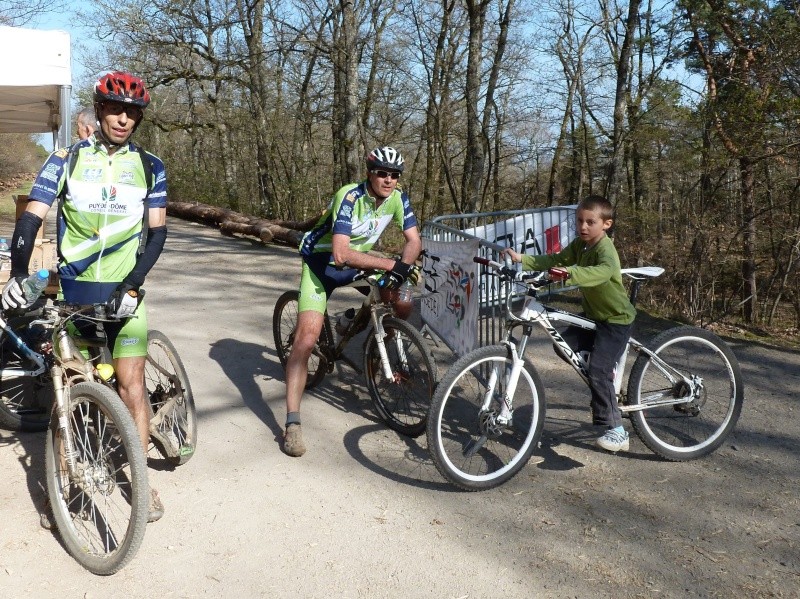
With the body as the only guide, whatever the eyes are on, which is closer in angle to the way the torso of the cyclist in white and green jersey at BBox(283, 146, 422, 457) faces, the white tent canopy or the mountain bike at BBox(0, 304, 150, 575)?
the mountain bike

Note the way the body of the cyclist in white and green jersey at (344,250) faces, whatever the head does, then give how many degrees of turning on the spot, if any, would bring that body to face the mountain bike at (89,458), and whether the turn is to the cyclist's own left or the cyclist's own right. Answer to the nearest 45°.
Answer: approximately 90° to the cyclist's own right

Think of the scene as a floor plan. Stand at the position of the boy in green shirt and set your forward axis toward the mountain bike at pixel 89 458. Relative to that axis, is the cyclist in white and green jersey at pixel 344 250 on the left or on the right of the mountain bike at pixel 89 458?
right

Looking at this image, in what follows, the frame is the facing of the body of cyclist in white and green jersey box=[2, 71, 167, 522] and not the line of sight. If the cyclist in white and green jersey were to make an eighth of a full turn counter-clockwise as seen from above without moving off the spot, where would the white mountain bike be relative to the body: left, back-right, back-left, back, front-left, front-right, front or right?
front-left

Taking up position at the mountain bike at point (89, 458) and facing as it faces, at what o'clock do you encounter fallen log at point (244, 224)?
The fallen log is roughly at 6 o'clock from the mountain bike.

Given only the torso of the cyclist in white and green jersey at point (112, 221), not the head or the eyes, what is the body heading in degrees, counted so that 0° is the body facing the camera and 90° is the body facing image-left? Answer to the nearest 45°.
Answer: approximately 0°
